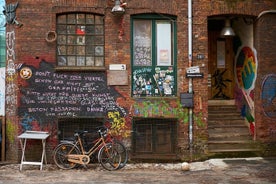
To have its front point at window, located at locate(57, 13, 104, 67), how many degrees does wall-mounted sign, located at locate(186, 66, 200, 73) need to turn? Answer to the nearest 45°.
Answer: approximately 90° to its right

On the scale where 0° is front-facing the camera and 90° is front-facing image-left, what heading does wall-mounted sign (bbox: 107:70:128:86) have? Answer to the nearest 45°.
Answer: approximately 0°

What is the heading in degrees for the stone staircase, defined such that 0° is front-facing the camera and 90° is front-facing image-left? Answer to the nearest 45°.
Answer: approximately 0°

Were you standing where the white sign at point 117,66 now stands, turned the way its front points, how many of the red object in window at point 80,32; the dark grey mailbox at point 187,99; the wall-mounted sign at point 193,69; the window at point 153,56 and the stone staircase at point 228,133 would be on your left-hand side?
4

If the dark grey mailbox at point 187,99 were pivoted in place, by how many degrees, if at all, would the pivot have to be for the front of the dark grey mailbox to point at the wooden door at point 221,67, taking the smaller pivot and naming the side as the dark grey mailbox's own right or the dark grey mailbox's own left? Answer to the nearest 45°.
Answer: approximately 135° to the dark grey mailbox's own left

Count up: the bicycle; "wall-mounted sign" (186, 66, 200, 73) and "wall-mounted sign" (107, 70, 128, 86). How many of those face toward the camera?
2

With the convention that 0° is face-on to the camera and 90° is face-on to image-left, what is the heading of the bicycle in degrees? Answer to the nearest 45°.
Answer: approximately 270°

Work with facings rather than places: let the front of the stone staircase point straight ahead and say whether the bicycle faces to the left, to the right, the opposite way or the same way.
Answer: to the left

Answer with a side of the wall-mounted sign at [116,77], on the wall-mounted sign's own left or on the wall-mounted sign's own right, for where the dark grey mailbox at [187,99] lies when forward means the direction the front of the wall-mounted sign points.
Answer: on the wall-mounted sign's own left
